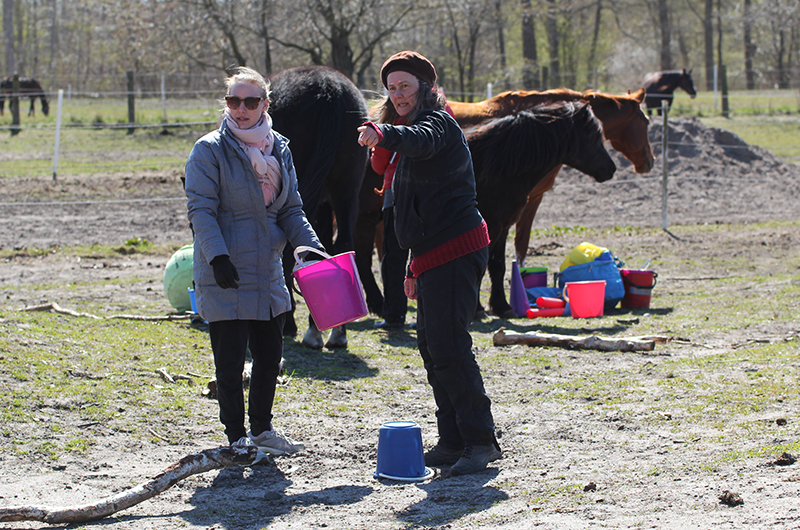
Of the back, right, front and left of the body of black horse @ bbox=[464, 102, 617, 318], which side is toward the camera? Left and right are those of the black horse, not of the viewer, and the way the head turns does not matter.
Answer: right

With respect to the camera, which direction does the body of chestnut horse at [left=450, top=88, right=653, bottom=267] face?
to the viewer's right

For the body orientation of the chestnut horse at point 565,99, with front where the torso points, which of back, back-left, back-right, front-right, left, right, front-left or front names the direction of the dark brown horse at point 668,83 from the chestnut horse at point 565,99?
left

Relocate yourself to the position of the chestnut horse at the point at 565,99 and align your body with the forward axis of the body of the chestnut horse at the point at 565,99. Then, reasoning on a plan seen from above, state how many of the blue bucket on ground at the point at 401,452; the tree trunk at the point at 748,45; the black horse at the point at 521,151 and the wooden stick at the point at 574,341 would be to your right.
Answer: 3

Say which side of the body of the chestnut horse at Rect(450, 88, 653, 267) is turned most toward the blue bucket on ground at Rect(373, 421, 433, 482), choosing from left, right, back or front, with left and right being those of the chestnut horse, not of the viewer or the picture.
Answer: right

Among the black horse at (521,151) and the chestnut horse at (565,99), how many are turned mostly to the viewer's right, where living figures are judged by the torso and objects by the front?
2

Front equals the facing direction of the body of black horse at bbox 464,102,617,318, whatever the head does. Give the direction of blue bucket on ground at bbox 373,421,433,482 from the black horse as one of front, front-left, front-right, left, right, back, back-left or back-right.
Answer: right

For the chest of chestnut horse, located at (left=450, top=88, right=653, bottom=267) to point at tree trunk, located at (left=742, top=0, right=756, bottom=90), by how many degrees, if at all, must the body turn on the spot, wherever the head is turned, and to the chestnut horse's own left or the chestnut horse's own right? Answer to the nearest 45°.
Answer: approximately 90° to the chestnut horse's own left

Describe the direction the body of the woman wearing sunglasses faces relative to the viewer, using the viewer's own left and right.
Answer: facing the viewer and to the right of the viewer
